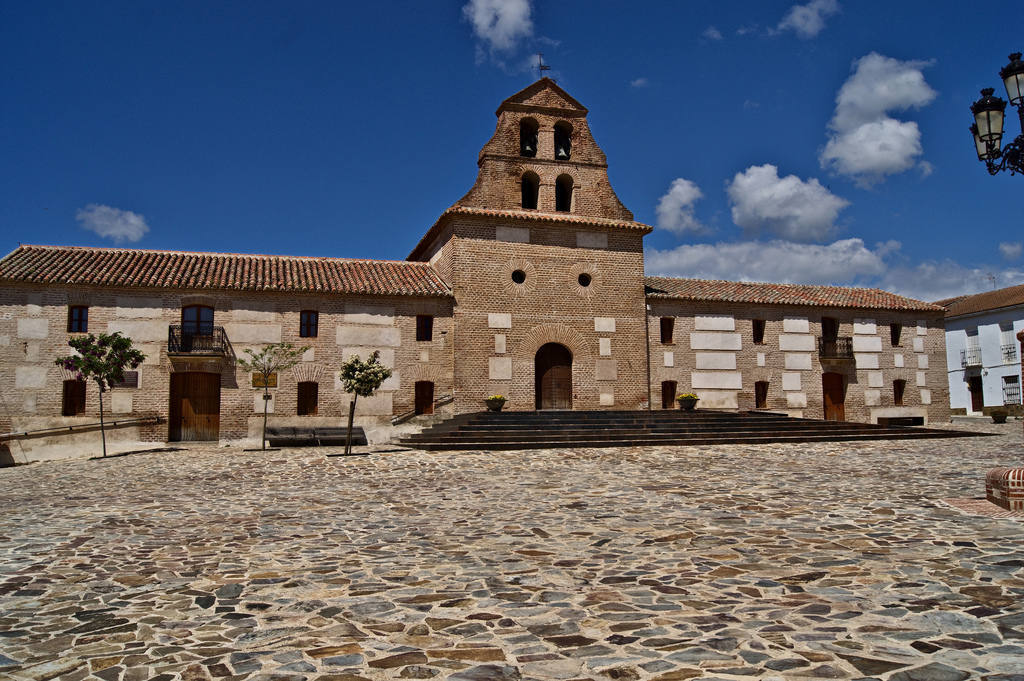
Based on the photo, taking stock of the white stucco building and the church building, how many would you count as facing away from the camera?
0

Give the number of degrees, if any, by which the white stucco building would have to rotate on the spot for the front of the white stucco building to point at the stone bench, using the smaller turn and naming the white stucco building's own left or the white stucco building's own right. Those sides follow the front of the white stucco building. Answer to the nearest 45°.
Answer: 0° — it already faces it

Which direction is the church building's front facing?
toward the camera

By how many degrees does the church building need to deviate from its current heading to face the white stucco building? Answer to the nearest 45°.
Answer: approximately 135° to its left

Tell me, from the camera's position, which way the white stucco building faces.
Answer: facing the viewer and to the left of the viewer

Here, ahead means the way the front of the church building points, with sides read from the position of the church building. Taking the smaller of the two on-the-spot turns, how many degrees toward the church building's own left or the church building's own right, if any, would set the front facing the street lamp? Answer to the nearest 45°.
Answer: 0° — it already faces it

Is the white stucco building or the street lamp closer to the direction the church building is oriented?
the street lamp
